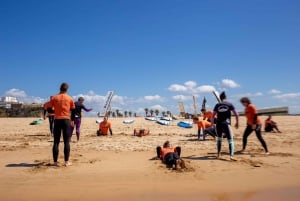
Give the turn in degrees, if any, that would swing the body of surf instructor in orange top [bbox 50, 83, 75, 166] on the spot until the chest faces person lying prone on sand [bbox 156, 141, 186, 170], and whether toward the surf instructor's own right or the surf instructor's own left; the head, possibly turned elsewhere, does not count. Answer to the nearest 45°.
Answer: approximately 90° to the surf instructor's own right

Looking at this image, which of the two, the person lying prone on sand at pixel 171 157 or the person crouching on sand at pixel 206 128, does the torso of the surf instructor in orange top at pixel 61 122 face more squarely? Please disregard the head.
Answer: the person crouching on sand

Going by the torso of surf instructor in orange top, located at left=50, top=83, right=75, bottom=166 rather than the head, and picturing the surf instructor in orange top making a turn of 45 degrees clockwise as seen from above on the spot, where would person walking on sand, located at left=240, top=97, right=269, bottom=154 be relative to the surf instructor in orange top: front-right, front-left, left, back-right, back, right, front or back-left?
front-right

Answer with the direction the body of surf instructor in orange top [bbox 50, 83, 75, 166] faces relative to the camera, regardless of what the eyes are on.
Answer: away from the camera

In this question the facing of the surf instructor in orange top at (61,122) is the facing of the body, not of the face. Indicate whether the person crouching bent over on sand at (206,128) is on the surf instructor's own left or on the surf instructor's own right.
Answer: on the surf instructor's own right
